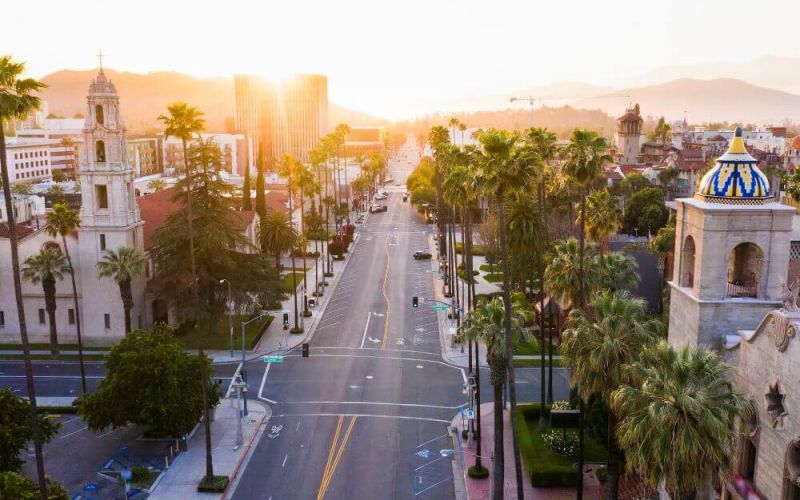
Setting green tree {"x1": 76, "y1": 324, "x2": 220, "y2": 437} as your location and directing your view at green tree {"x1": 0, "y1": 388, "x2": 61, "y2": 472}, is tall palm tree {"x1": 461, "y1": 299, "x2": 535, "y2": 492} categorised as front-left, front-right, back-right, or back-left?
back-left

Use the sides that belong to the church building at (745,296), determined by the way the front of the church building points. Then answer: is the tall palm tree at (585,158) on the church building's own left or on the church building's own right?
on the church building's own right

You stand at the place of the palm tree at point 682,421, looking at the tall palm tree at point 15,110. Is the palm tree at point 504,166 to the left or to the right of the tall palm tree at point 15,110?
right

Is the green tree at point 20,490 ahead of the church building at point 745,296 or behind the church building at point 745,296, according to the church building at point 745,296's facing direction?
ahead

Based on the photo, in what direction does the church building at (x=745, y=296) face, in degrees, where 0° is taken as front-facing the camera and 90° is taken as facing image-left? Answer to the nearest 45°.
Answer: approximately 45°
